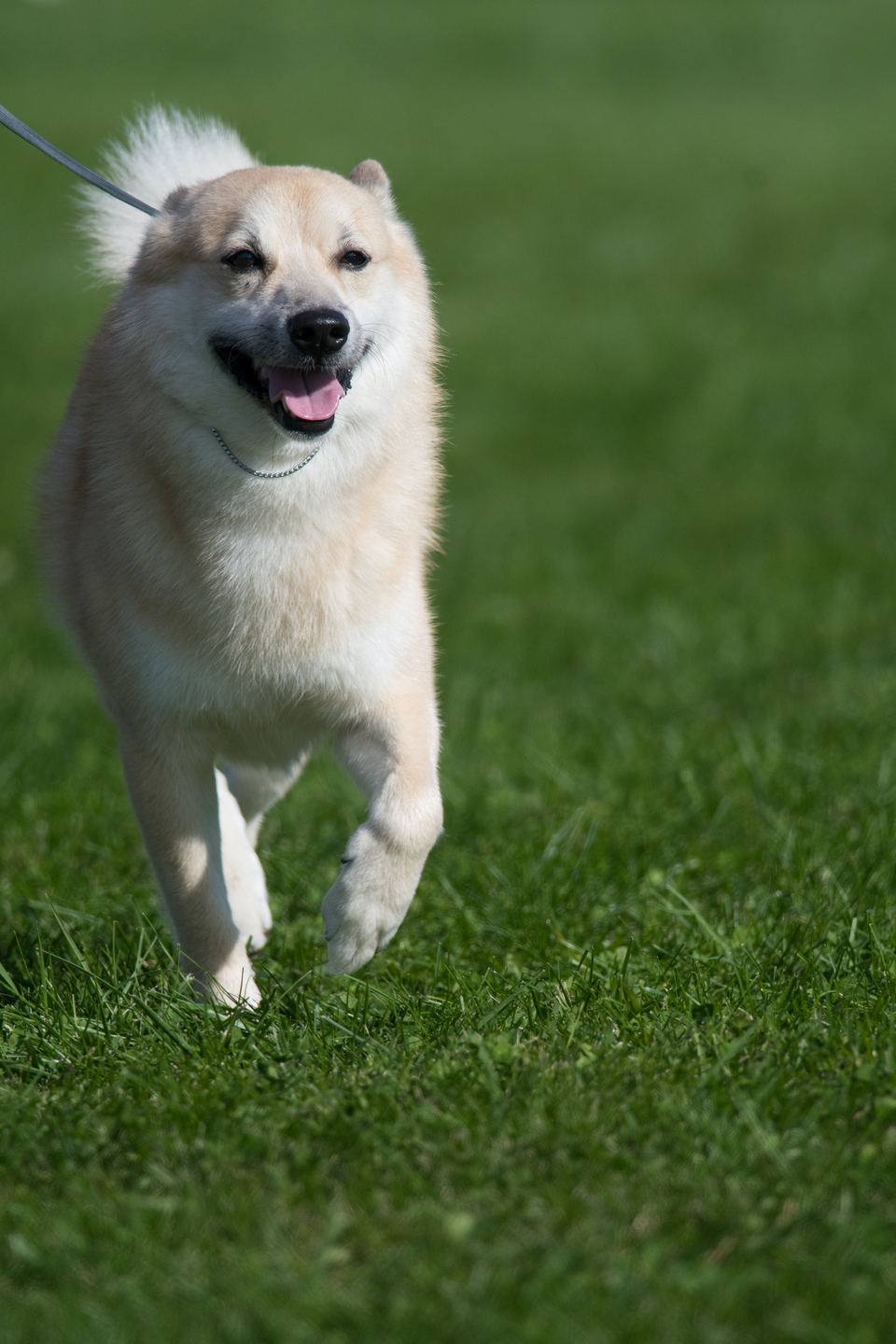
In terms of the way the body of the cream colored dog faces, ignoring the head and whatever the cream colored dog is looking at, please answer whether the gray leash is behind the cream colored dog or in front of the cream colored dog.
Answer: behind

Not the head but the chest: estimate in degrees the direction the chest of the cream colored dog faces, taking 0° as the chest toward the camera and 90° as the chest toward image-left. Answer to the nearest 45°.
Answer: approximately 0°
